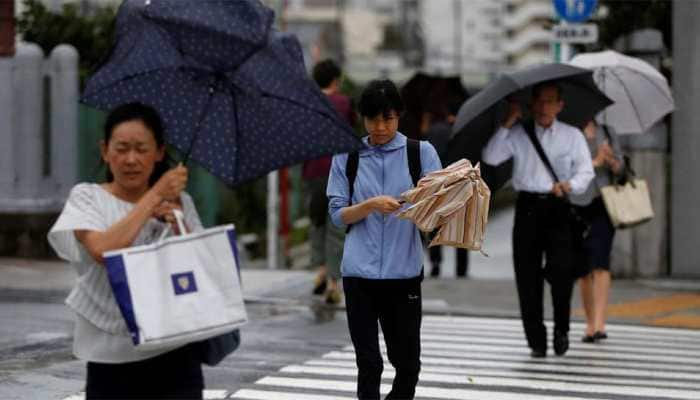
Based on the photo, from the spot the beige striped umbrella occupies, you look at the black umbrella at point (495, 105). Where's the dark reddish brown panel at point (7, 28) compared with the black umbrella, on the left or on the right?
left

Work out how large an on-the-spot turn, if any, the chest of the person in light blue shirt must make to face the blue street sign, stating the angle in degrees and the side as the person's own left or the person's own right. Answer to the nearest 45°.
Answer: approximately 180°
